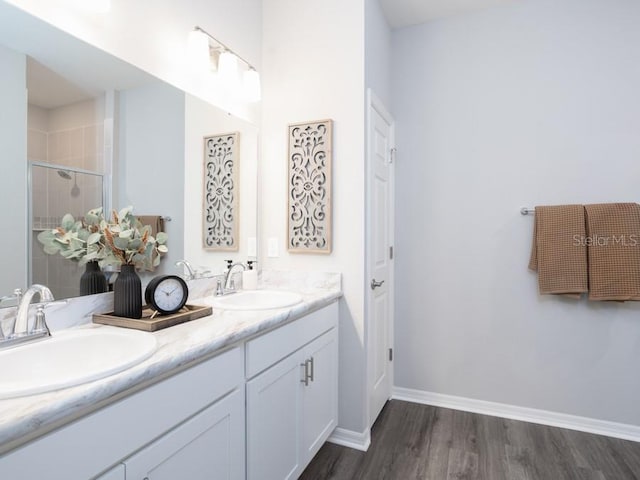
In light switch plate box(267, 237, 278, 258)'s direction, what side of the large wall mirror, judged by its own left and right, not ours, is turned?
left

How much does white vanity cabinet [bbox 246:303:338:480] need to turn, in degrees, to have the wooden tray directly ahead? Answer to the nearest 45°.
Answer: approximately 90° to its right

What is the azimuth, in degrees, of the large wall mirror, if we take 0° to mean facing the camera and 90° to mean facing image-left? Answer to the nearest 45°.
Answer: approximately 315°

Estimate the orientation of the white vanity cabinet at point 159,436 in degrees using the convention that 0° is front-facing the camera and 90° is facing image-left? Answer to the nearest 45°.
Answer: approximately 315°

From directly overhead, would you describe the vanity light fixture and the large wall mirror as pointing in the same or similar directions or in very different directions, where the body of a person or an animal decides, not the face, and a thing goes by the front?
same or similar directions

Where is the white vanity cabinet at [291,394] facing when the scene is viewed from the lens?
facing the viewer and to the right of the viewer

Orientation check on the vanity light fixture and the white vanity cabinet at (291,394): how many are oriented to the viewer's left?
0

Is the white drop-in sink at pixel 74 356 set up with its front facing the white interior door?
no
